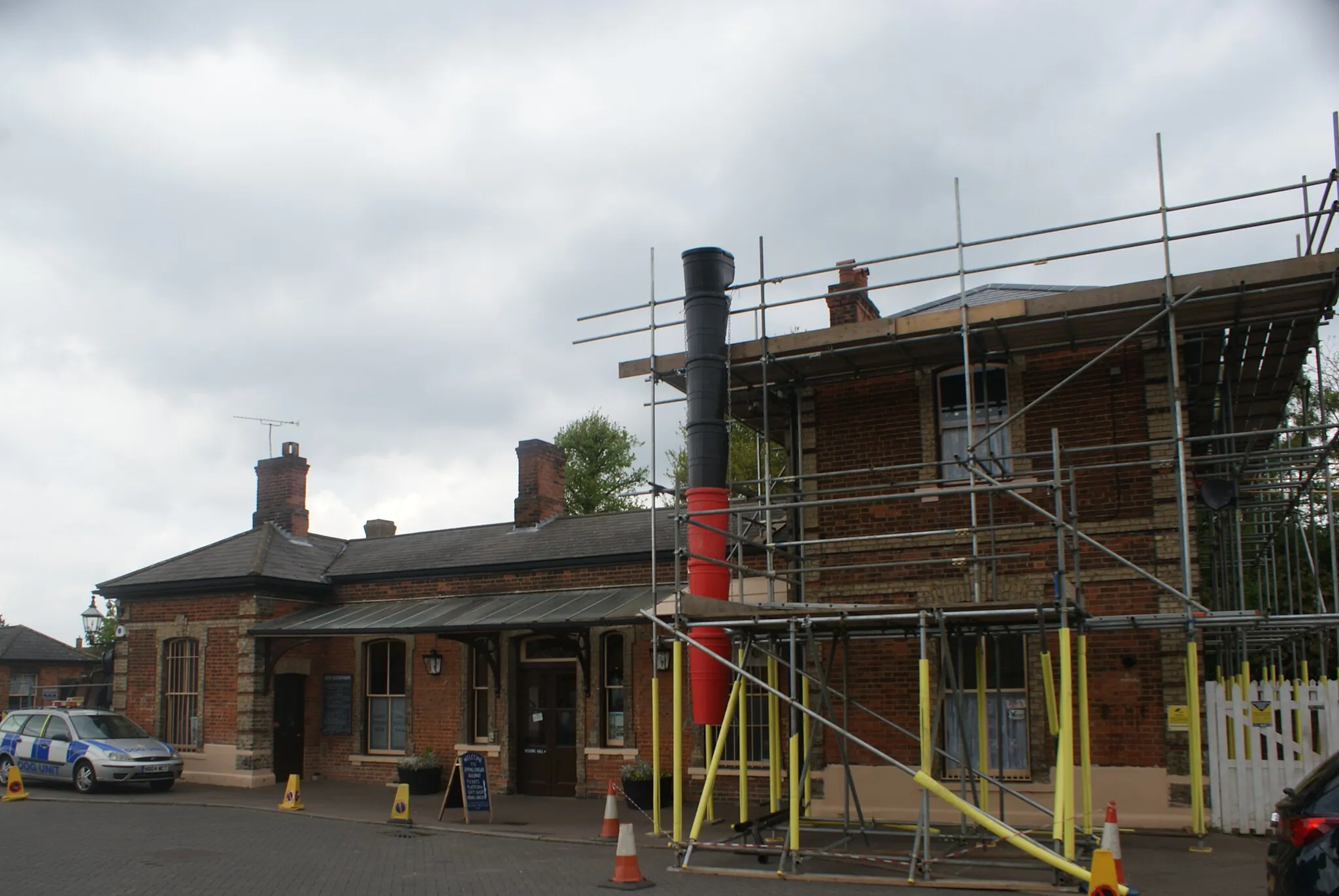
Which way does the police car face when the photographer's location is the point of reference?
facing the viewer and to the right of the viewer

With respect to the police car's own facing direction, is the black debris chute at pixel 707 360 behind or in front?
in front

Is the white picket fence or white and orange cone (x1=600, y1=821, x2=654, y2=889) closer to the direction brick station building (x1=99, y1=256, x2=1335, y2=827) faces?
the white and orange cone

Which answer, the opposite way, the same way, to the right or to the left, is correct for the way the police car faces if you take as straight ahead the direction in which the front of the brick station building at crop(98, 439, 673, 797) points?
to the left

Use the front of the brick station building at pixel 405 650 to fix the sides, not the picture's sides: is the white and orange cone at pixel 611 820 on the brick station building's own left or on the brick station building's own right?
on the brick station building's own left

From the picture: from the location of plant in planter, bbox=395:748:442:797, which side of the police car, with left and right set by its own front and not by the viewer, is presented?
front

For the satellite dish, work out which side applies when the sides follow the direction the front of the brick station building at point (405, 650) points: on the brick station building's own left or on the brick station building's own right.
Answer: on the brick station building's own left

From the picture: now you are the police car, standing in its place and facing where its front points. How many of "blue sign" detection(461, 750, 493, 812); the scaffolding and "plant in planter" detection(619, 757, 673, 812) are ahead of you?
3

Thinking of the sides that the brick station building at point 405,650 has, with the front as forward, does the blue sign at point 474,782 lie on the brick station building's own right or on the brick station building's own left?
on the brick station building's own left

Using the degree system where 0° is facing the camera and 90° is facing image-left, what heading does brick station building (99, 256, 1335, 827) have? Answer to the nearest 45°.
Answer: approximately 45°

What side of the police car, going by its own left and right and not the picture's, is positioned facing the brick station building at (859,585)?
front

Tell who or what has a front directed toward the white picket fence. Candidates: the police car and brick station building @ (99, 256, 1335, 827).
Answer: the police car

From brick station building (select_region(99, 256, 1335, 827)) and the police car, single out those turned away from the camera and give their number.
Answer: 0

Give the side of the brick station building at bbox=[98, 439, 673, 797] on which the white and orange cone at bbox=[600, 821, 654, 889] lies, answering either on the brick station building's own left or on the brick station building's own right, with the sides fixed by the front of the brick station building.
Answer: on the brick station building's own left
